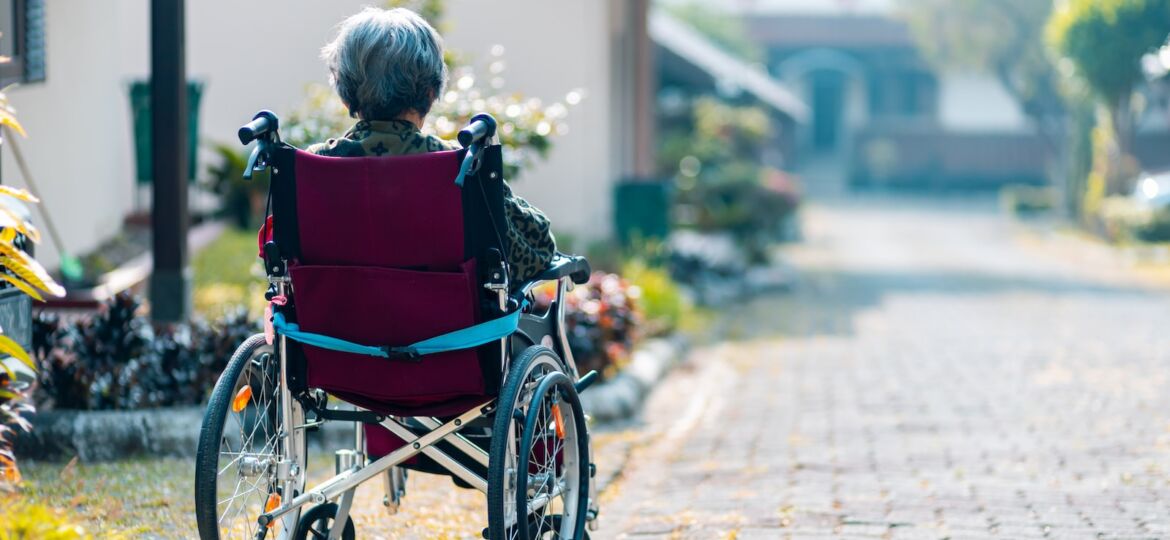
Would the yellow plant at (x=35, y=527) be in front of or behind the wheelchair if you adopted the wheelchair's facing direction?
behind

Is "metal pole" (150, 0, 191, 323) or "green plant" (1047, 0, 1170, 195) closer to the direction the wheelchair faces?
the green plant

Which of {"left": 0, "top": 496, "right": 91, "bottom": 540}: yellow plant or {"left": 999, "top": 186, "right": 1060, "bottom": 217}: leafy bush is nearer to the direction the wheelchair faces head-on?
the leafy bush

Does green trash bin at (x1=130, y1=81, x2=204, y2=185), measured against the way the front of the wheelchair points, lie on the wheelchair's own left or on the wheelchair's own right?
on the wheelchair's own left

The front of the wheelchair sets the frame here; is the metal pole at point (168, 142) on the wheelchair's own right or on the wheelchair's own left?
on the wheelchair's own left

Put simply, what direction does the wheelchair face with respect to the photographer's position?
facing away from the viewer and to the right of the viewer
